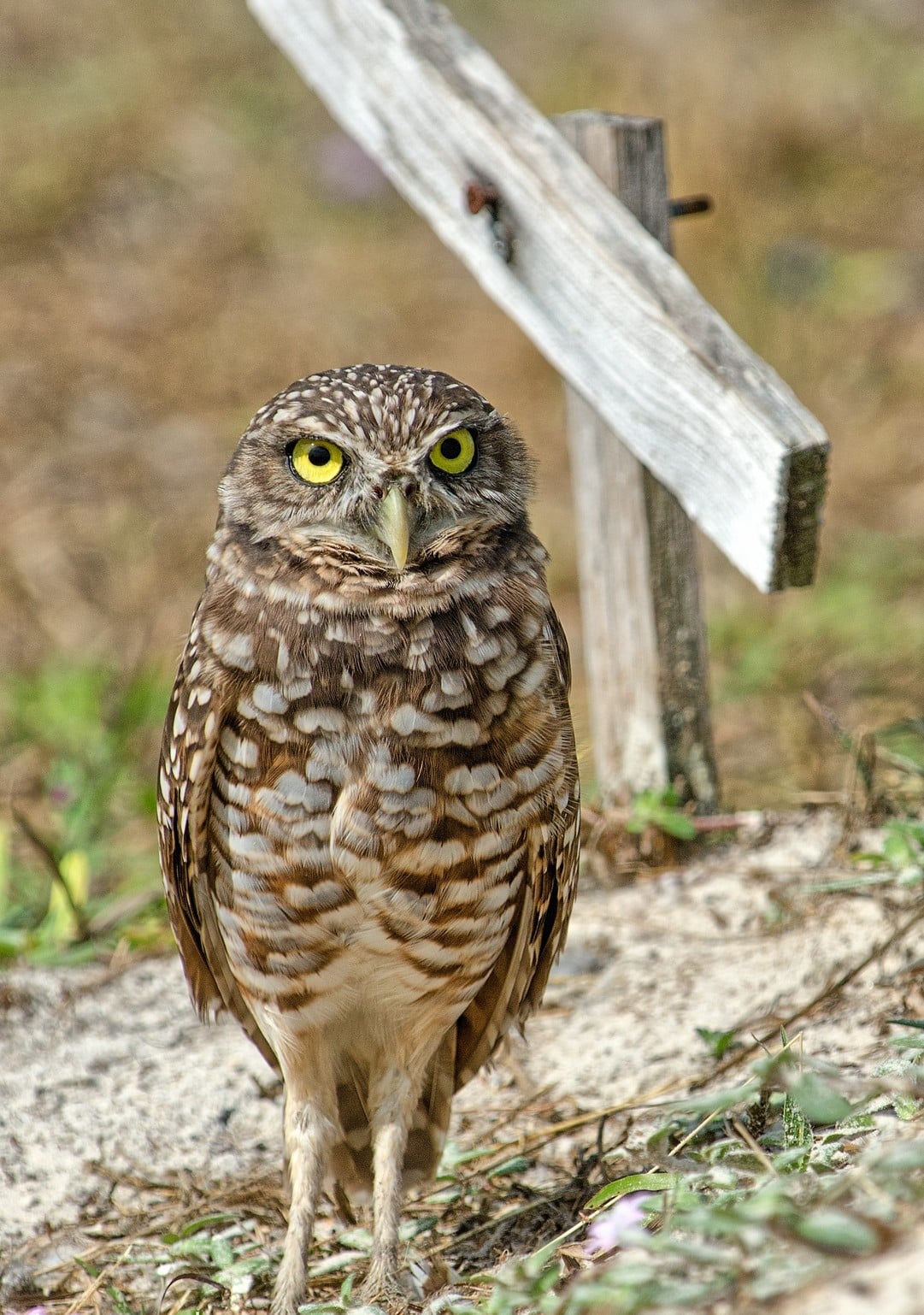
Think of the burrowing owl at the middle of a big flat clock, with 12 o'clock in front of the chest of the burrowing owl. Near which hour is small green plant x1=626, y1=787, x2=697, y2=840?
The small green plant is roughly at 7 o'clock from the burrowing owl.

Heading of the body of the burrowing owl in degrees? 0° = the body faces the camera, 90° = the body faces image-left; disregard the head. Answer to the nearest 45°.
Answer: approximately 0°

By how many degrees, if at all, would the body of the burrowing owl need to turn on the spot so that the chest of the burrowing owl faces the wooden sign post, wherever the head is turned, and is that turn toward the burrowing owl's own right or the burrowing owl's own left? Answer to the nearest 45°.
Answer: approximately 135° to the burrowing owl's own left

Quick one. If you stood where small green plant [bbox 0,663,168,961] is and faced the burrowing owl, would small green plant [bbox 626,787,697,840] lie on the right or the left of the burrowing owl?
left
